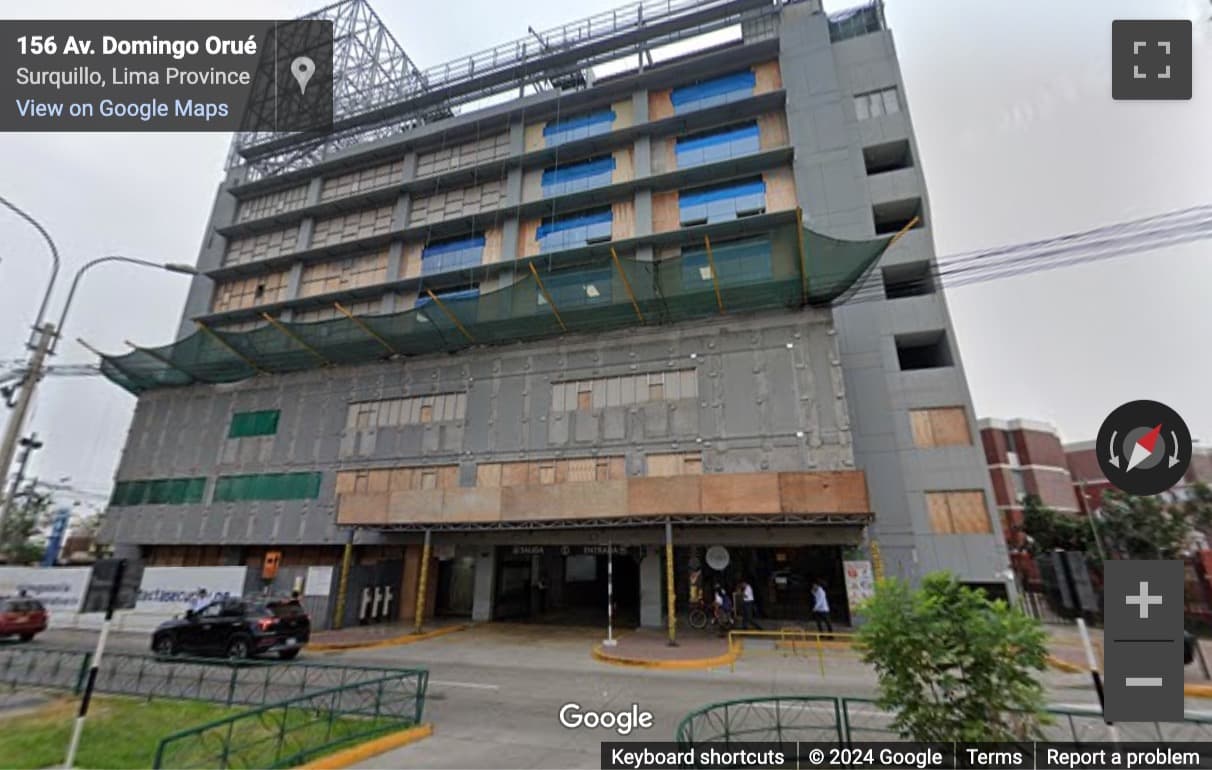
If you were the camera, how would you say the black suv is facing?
facing away from the viewer and to the left of the viewer

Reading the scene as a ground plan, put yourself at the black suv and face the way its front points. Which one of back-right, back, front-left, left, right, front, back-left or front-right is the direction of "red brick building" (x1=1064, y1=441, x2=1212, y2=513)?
back-right

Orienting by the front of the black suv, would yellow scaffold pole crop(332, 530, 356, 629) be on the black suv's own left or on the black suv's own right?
on the black suv's own right

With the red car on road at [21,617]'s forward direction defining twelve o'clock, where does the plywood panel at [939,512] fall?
The plywood panel is roughly at 6 o'clock from the red car on road.

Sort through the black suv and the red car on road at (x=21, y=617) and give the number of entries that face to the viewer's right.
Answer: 0

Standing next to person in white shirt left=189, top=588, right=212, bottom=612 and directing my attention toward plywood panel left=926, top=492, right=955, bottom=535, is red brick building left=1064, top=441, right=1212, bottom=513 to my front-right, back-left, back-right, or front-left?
front-left

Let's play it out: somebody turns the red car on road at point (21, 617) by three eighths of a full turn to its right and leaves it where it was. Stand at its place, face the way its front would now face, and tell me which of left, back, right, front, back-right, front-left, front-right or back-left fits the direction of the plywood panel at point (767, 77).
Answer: front-right

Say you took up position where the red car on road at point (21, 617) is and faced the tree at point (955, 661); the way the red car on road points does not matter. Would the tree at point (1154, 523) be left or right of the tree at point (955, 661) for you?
left

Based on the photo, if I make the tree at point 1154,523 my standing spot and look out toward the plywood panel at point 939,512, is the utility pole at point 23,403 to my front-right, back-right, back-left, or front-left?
front-left

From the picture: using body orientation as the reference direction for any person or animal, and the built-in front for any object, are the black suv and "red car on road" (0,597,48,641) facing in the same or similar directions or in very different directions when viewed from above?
same or similar directions

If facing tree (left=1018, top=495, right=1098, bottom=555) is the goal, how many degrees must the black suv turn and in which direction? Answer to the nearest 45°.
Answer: approximately 135° to its right
